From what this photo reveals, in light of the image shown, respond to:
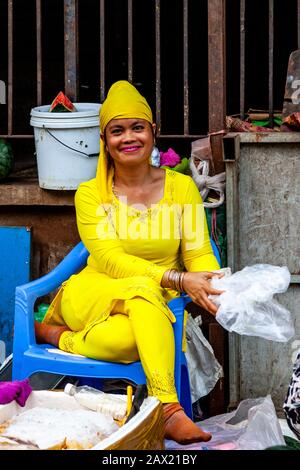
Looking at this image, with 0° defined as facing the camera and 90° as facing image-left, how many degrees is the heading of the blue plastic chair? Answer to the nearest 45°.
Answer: approximately 45°

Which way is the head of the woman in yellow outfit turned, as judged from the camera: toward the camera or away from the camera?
toward the camera

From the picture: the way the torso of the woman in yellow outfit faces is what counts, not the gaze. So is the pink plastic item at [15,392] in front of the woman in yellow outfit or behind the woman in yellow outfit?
in front

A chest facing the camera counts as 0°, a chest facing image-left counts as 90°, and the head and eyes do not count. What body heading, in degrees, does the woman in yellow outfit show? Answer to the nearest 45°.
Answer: approximately 0°
